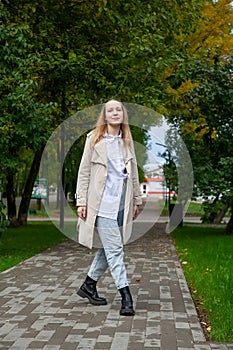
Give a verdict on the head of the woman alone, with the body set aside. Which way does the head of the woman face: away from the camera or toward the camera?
toward the camera

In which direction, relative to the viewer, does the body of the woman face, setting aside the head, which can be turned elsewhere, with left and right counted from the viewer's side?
facing the viewer and to the right of the viewer
